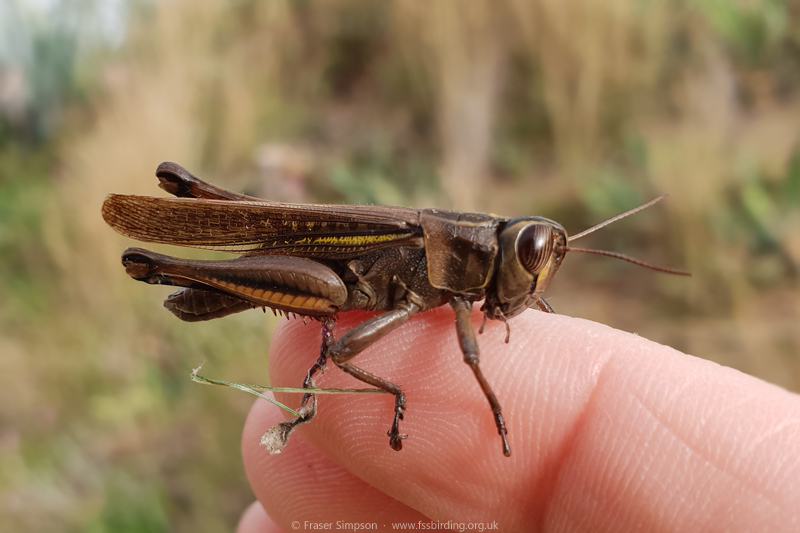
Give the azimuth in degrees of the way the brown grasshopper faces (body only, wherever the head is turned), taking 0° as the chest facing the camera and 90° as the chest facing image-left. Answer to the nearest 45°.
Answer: approximately 270°
